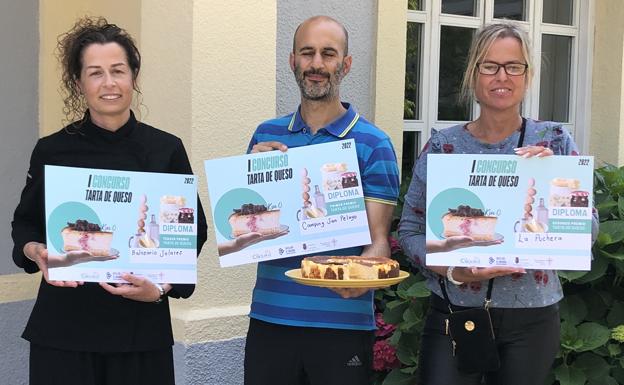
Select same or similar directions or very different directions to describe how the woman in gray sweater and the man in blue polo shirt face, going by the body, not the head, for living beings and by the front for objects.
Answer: same or similar directions

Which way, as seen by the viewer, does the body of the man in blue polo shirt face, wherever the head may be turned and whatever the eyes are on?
toward the camera

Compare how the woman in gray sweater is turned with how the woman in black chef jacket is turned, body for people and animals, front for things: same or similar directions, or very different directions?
same or similar directions

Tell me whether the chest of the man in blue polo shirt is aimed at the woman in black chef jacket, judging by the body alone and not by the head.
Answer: no

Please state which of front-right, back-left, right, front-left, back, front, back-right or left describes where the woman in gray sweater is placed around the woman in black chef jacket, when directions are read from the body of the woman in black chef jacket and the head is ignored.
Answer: left

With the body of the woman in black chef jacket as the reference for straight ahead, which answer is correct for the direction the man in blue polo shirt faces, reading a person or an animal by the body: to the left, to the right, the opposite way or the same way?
the same way

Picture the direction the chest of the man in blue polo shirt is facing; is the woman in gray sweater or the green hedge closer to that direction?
the woman in gray sweater

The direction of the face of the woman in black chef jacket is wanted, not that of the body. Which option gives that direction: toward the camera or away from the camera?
toward the camera

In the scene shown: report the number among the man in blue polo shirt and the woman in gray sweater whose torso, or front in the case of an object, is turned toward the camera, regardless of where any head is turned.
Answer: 2

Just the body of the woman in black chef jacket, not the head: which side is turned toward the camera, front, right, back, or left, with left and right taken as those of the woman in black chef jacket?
front

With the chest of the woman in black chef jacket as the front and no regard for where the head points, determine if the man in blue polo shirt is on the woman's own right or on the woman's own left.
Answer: on the woman's own left

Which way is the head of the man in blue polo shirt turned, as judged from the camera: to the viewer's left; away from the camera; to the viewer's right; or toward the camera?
toward the camera

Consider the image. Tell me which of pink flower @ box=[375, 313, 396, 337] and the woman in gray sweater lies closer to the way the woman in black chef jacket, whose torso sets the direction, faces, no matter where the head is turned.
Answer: the woman in gray sweater
